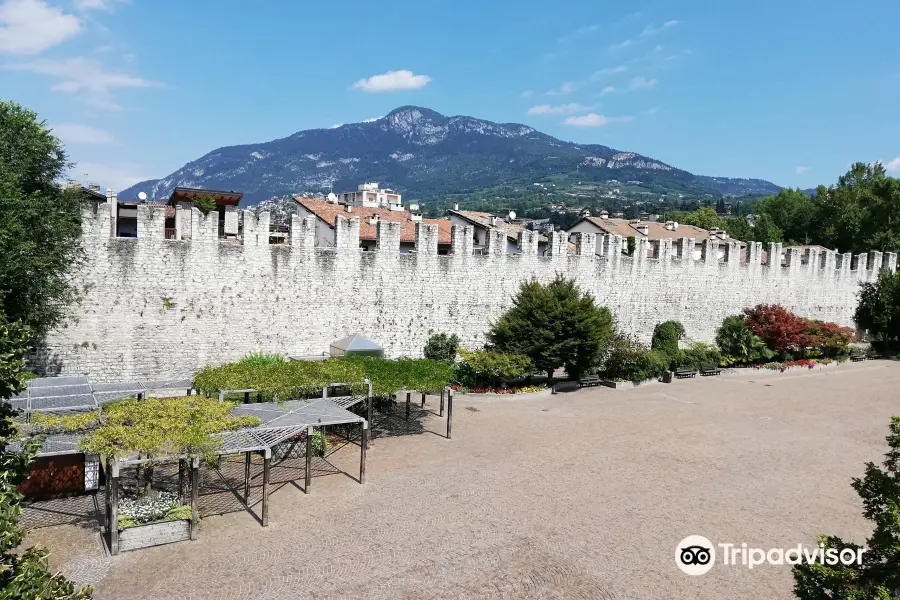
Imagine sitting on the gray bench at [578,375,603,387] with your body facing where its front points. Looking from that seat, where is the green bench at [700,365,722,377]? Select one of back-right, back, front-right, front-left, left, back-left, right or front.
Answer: back-left

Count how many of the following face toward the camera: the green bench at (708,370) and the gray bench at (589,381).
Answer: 2

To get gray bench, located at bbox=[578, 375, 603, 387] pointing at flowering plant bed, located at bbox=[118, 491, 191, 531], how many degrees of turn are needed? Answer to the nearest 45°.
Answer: approximately 45° to its right

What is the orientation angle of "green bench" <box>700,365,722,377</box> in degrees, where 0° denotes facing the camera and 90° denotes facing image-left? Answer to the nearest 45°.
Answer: approximately 0°

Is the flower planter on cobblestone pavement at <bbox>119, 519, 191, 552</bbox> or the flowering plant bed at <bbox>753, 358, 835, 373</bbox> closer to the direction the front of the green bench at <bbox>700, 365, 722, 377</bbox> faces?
the flower planter on cobblestone pavement

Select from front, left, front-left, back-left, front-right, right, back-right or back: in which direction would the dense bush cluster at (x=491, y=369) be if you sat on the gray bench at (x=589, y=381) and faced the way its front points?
front-right

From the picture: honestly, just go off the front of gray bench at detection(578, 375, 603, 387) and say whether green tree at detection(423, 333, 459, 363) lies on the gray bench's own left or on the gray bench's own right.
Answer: on the gray bench's own right

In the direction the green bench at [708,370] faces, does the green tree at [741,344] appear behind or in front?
behind

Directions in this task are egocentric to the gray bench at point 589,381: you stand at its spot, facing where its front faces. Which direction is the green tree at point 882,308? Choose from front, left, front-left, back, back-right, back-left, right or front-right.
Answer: back-left

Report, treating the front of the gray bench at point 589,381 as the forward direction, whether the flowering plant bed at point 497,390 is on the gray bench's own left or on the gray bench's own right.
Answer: on the gray bench's own right

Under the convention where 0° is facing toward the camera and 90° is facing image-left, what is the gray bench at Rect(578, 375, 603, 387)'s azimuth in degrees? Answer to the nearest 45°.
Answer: approximately 0°
